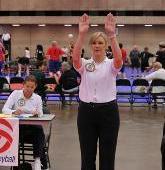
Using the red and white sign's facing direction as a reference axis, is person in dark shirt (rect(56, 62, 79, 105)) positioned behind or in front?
behind

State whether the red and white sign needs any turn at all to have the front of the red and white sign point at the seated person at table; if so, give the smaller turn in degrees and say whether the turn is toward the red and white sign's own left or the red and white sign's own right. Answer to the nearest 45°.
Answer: approximately 135° to the red and white sign's own left

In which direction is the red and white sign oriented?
toward the camera

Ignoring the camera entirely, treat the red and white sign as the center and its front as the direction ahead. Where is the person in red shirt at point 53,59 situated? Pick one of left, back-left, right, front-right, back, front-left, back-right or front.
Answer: back
